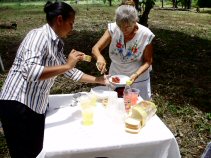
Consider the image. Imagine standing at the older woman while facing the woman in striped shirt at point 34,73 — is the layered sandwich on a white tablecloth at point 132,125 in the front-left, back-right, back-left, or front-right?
front-left

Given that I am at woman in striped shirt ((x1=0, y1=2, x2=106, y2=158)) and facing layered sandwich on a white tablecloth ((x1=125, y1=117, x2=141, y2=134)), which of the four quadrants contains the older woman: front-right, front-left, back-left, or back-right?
front-left

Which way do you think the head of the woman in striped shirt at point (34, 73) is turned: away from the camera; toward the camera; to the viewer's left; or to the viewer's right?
to the viewer's right

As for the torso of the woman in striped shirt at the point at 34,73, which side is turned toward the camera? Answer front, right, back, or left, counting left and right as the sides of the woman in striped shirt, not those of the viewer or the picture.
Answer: right

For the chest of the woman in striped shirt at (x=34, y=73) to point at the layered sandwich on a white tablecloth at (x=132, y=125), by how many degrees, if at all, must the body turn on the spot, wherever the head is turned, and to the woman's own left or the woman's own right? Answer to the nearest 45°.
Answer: approximately 45° to the woman's own right

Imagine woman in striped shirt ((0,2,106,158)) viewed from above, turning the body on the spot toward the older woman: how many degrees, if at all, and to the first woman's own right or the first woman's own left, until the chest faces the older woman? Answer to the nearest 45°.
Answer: approximately 45° to the first woman's own left

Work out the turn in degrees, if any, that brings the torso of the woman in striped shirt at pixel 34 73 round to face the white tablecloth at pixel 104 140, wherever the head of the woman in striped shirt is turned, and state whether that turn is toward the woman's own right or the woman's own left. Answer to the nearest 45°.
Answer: approximately 45° to the woman's own right

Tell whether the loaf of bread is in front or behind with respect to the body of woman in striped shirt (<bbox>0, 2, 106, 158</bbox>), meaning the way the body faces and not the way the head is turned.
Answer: in front

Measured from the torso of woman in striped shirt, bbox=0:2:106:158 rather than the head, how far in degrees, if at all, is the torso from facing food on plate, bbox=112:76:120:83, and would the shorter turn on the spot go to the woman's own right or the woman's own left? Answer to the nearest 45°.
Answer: approximately 45° to the woman's own left
